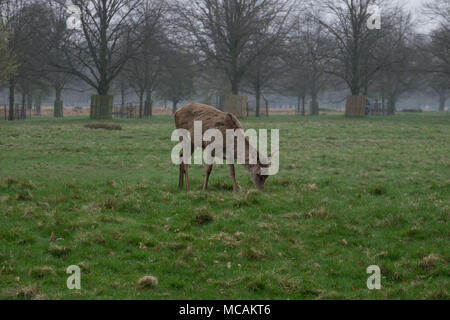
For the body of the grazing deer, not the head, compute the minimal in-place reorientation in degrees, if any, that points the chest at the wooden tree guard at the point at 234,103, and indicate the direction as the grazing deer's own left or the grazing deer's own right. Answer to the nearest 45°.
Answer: approximately 90° to the grazing deer's own left

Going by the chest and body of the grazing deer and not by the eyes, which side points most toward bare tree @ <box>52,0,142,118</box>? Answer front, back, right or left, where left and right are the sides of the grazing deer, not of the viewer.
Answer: left

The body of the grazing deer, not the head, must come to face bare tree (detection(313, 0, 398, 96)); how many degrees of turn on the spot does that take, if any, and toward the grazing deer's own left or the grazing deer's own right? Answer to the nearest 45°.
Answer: approximately 90° to the grazing deer's own left

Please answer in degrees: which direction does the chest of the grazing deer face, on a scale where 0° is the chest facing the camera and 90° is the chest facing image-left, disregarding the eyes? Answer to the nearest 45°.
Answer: approximately 270°

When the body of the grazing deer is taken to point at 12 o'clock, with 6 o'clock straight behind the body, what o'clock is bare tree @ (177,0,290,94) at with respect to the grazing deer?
The bare tree is roughly at 9 o'clock from the grazing deer.
